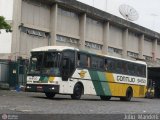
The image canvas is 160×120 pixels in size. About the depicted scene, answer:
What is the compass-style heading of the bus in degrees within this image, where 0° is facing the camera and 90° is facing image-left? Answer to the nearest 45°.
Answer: approximately 45°
